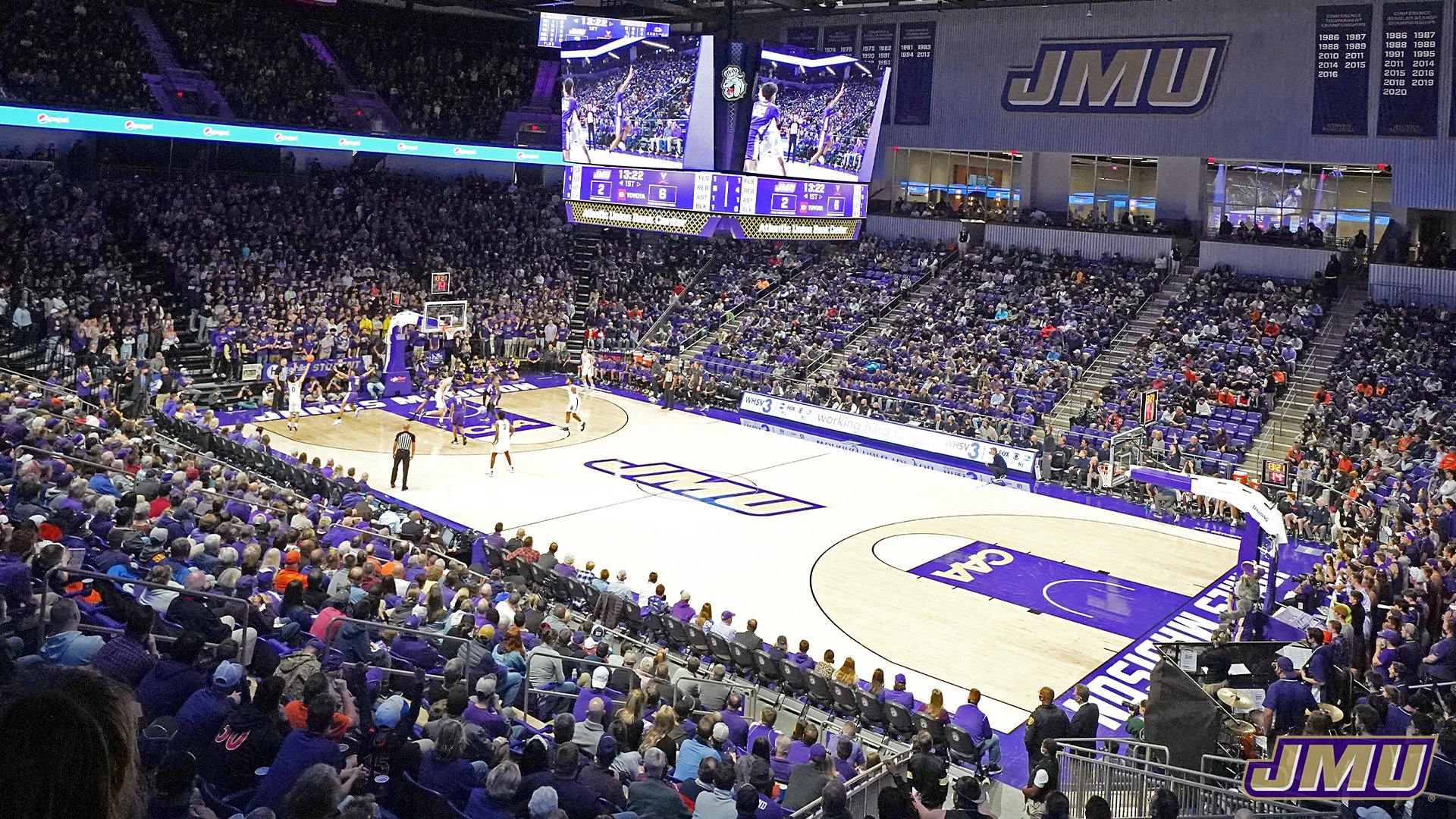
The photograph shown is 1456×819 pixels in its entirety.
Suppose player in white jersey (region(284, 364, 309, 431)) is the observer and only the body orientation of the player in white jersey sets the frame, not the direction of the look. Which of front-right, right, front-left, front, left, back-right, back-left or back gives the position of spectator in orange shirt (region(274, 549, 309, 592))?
back-right

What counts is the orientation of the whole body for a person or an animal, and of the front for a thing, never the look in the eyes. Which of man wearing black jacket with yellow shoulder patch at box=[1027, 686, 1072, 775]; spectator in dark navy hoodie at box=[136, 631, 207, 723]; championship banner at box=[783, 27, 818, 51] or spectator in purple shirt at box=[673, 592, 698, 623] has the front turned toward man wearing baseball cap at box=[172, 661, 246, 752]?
the championship banner

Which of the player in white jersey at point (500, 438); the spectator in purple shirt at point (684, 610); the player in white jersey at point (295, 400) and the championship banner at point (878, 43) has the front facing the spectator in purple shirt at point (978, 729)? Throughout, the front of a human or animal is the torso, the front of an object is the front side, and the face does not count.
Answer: the championship banner

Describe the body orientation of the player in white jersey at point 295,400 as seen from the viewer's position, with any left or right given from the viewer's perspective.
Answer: facing away from the viewer and to the right of the viewer

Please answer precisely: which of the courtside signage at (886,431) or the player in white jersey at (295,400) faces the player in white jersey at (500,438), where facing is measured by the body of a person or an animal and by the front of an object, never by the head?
the courtside signage

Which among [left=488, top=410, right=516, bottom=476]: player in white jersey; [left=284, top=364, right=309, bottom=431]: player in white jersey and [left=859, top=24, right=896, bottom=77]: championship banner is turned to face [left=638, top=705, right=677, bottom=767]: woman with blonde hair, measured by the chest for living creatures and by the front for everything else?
the championship banner

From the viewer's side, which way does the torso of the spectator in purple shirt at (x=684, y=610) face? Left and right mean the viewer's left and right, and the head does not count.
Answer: facing away from the viewer and to the right of the viewer

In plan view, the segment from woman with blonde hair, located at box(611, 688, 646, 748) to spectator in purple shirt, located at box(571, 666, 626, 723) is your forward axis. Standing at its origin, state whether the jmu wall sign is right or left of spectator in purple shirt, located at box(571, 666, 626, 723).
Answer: right

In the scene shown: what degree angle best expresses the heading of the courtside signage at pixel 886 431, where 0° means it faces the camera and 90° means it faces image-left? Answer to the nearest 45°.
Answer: approximately 45°
